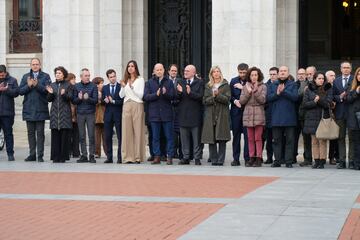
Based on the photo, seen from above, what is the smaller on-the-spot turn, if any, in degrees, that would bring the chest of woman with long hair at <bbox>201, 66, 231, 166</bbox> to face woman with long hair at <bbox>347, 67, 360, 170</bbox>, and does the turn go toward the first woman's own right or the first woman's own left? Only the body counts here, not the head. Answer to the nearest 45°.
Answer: approximately 90° to the first woman's own left

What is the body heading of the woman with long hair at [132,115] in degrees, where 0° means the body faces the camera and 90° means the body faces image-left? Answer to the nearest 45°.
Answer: approximately 45°

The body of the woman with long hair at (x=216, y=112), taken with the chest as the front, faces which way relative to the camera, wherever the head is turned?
toward the camera

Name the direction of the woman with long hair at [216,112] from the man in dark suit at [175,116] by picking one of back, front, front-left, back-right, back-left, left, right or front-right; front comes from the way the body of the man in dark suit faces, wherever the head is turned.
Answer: front-left

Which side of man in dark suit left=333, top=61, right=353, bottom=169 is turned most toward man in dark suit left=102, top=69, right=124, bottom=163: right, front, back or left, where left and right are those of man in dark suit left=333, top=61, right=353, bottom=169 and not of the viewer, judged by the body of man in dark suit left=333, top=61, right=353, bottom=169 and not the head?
right

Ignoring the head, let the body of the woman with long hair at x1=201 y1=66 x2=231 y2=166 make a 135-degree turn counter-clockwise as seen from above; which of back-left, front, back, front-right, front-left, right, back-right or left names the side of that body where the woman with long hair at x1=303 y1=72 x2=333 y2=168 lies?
front-right

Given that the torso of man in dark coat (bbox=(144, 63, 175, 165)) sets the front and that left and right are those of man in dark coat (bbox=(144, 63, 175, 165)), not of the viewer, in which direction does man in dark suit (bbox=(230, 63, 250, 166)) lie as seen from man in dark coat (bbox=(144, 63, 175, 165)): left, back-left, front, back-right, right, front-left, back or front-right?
left

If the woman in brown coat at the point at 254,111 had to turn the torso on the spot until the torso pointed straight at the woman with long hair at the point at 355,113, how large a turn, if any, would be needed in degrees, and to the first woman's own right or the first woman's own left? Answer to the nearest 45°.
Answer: approximately 90° to the first woman's own left

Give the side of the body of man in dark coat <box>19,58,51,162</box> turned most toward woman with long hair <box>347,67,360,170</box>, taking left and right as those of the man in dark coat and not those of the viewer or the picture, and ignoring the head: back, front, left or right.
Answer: left

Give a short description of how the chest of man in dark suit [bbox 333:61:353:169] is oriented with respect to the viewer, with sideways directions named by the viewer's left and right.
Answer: facing the viewer
